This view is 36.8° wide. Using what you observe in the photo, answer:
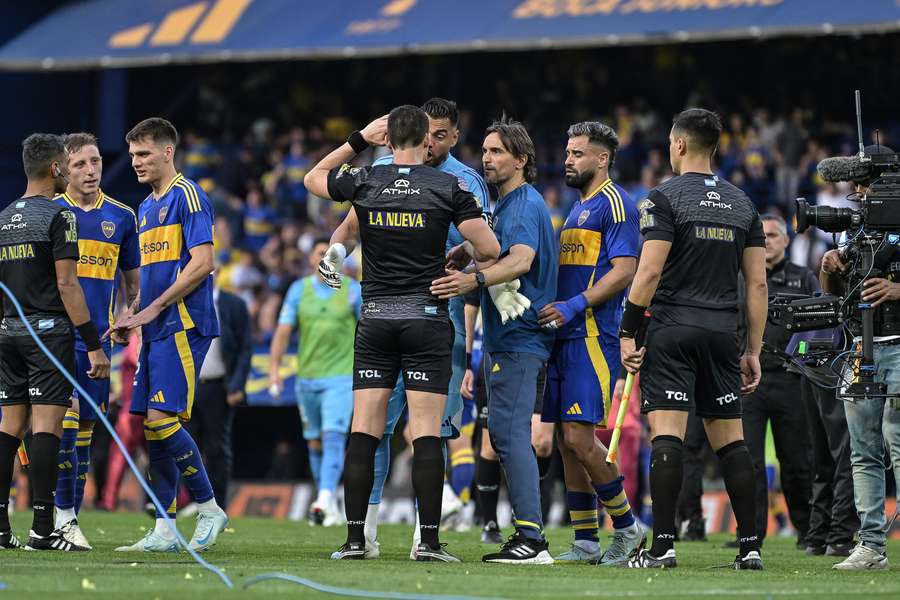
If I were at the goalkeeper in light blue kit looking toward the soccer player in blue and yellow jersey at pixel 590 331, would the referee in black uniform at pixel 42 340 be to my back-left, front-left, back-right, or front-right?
back-right

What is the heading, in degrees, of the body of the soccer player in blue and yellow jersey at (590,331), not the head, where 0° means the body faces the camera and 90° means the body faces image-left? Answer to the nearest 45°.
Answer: approximately 45°

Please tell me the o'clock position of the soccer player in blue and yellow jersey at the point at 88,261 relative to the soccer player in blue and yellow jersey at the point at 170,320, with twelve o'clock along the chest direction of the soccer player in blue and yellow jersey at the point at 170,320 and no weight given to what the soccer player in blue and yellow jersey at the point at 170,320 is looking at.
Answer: the soccer player in blue and yellow jersey at the point at 88,261 is roughly at 3 o'clock from the soccer player in blue and yellow jersey at the point at 170,320.

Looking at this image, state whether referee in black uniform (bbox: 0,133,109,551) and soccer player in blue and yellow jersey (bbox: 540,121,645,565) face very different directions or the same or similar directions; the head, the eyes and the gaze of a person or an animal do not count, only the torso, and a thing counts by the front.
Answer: very different directions

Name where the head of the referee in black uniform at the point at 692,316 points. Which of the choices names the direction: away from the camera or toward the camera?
away from the camera

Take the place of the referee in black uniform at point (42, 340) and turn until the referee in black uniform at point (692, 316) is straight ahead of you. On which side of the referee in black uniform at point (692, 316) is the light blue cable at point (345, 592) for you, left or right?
right

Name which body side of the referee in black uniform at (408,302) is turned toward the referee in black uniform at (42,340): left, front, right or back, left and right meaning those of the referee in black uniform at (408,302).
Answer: left

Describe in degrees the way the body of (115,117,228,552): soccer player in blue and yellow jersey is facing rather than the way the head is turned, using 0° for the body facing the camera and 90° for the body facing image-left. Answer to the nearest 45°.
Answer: approximately 45°

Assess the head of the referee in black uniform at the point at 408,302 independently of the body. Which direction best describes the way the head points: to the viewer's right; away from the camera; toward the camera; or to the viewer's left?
away from the camera

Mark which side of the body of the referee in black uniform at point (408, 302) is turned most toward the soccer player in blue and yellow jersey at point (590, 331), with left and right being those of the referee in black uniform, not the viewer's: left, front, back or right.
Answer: right

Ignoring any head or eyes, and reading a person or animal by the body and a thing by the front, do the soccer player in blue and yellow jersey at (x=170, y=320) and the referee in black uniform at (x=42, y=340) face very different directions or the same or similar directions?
very different directions

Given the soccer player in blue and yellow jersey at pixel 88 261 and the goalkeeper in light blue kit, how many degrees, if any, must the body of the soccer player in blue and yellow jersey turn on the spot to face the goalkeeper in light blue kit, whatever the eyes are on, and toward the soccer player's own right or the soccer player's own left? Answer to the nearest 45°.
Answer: approximately 45° to the soccer player's own left

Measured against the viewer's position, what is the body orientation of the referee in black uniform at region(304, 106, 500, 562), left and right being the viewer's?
facing away from the viewer
